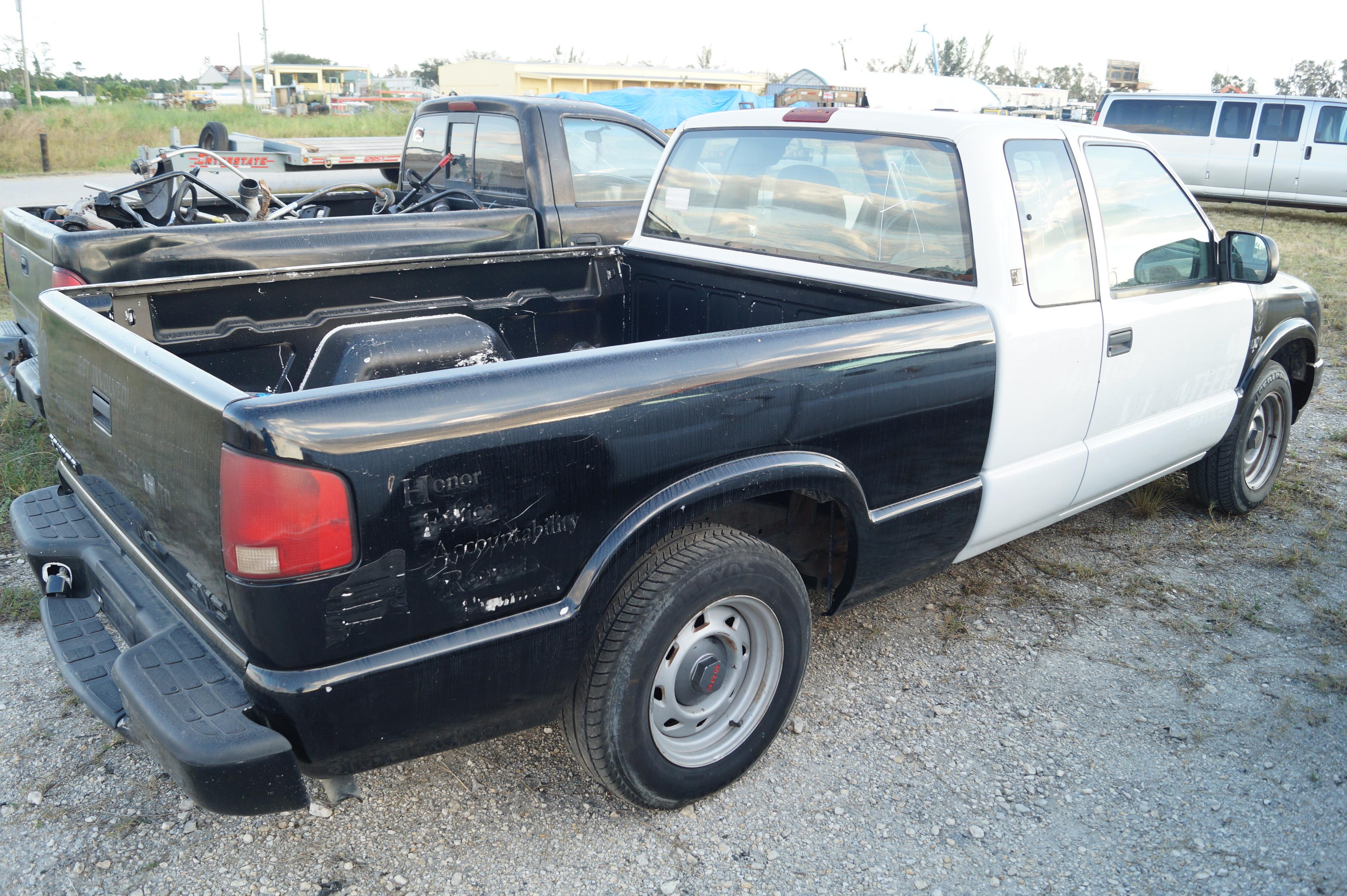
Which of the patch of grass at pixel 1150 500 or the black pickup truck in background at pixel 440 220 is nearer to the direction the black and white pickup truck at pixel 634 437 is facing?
the patch of grass

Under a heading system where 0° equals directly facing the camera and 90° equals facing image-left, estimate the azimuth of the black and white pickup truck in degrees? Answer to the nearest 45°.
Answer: approximately 225°

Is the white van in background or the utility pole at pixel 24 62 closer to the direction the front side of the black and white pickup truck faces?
the white van in background

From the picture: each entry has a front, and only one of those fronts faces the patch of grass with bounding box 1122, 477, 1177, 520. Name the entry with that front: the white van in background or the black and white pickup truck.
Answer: the black and white pickup truck

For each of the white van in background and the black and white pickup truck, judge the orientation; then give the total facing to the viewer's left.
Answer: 0

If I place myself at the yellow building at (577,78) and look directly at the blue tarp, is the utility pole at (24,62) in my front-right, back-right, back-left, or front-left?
front-right

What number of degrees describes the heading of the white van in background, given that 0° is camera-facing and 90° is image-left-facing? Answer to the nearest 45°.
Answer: approximately 270°

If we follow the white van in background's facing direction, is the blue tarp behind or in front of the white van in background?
behind

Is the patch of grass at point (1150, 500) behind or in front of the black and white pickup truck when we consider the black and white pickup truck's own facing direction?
in front

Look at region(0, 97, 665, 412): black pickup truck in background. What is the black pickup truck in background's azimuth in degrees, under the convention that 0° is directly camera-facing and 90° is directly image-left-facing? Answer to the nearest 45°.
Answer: approximately 225°

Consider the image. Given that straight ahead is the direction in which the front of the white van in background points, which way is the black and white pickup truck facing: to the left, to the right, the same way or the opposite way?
to the left

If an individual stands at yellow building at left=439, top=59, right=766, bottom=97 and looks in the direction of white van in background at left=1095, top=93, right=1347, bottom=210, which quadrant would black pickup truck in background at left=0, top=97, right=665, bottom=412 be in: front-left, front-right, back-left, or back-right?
front-right

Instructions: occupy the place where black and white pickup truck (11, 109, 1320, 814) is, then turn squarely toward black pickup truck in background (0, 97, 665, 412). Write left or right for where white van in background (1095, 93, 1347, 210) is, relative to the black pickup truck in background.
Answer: right

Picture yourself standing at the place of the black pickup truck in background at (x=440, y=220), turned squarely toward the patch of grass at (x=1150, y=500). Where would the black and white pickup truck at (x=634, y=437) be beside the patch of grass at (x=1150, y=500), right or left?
right

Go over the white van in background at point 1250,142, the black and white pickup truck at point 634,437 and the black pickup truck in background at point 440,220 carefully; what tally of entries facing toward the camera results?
0

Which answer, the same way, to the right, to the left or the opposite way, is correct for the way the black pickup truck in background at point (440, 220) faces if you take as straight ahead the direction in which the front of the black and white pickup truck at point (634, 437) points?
the same way
